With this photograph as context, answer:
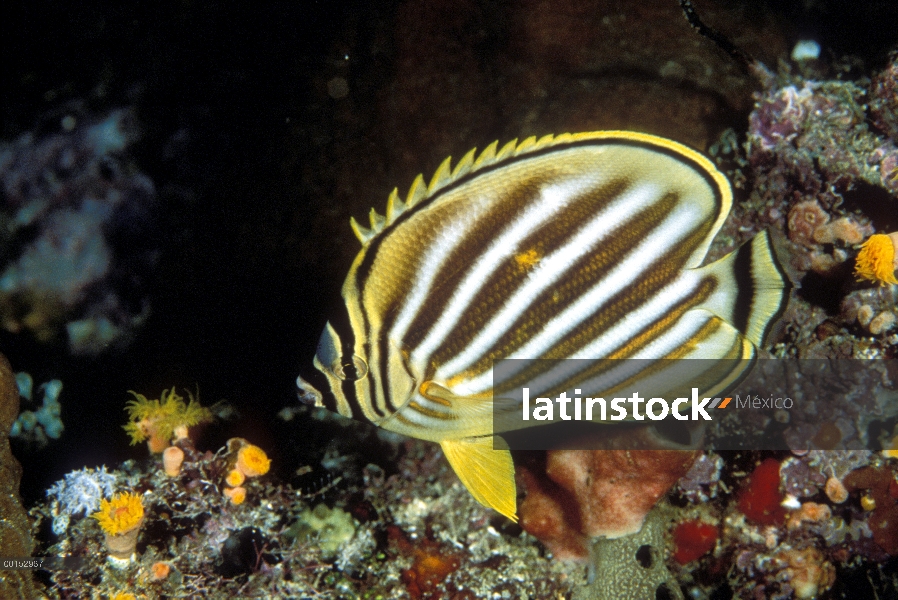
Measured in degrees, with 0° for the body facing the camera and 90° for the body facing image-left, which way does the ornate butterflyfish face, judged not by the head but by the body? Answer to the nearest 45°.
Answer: approximately 90°
